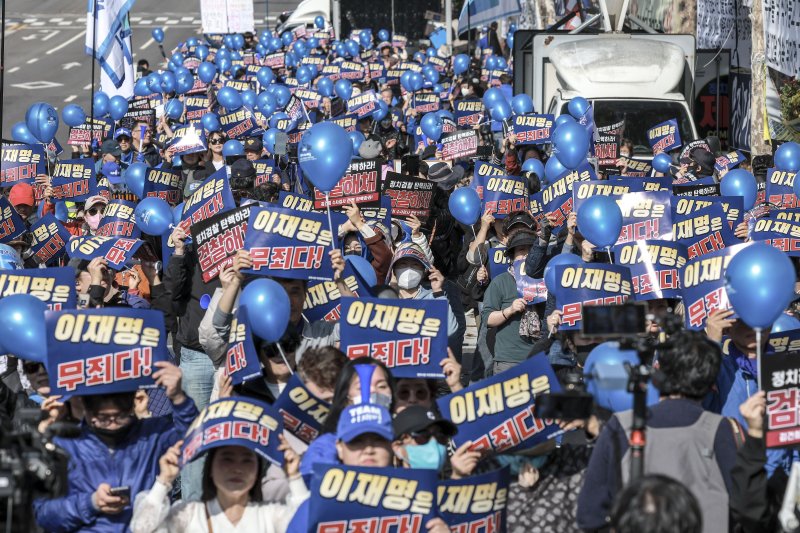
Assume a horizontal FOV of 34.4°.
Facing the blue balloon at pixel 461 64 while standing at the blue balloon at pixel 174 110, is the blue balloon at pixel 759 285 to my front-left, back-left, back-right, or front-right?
back-right

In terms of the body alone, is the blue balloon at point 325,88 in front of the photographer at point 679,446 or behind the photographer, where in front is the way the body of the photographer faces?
in front

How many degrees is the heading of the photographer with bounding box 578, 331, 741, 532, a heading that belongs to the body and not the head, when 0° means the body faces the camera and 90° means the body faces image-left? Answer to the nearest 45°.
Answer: approximately 180°

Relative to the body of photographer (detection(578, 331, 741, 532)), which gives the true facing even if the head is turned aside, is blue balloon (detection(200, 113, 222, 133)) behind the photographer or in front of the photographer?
in front

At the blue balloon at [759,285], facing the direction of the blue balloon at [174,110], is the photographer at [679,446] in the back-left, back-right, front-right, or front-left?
back-left

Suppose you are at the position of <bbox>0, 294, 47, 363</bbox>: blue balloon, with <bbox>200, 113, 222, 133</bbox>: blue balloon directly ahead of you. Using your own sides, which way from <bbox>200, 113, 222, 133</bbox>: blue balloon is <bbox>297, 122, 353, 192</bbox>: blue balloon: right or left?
right

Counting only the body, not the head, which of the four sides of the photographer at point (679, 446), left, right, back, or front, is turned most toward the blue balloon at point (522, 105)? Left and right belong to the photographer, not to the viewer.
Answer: front

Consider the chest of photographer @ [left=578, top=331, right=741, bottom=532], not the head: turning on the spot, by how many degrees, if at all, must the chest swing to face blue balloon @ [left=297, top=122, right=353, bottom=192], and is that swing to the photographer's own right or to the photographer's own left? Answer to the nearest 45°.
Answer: approximately 45° to the photographer's own left

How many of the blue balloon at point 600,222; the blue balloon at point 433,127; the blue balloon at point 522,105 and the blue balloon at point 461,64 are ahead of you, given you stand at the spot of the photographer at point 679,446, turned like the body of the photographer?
4

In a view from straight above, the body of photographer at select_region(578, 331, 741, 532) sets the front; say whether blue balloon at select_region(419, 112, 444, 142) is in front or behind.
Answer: in front
